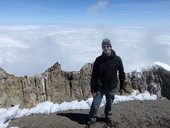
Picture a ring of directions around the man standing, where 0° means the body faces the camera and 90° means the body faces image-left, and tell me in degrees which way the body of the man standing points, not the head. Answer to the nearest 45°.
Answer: approximately 0°
